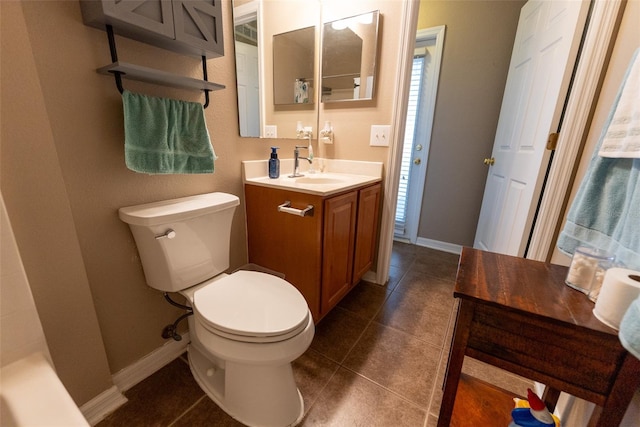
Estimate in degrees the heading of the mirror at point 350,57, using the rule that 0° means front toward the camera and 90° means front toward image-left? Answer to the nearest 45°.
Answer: approximately 45°

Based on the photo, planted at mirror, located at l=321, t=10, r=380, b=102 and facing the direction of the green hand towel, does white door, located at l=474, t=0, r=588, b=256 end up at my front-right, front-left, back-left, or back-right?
back-left

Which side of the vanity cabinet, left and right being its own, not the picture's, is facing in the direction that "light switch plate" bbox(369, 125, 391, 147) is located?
left

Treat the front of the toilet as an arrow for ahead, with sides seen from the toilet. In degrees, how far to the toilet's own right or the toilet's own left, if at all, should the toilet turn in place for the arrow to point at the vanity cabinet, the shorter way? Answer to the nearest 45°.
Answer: approximately 90° to the toilet's own left

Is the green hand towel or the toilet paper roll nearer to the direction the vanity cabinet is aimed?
the toilet paper roll

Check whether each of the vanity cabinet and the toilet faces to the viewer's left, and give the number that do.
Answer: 0

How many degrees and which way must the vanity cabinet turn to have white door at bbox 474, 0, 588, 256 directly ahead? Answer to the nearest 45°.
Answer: approximately 45° to its left

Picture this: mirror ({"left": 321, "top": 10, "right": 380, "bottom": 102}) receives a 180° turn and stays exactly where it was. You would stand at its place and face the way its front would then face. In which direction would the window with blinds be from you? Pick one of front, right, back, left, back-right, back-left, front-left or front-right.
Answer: front

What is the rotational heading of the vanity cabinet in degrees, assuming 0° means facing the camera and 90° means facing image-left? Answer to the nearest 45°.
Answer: approximately 315°
